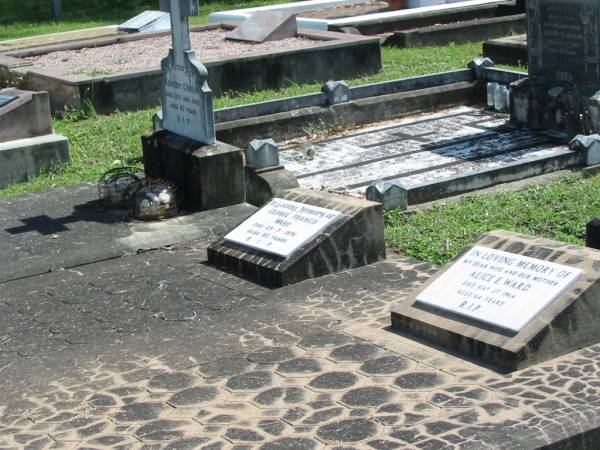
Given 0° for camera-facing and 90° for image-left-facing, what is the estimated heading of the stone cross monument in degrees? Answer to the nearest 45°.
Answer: approximately 45°

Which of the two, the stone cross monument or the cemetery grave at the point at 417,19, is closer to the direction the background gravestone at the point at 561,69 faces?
the stone cross monument

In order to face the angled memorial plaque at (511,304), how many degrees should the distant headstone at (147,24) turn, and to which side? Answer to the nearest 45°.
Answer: approximately 45° to its left

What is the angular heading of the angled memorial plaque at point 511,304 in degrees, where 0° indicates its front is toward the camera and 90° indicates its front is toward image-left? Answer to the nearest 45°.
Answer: approximately 45°

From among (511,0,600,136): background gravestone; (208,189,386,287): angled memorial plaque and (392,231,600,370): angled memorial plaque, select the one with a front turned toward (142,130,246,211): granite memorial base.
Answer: the background gravestone

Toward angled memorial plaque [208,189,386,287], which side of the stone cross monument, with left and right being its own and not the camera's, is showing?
left

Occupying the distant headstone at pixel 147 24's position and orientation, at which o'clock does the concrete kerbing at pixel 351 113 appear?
The concrete kerbing is roughly at 10 o'clock from the distant headstone.
